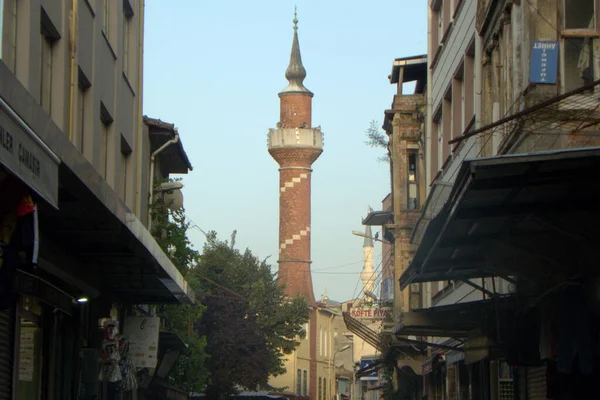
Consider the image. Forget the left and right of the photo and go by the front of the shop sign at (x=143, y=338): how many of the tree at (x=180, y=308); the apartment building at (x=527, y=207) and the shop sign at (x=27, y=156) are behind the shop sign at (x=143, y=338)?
1

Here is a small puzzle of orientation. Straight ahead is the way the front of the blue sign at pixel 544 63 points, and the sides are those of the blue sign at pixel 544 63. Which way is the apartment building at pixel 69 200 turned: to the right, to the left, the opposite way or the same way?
to the left

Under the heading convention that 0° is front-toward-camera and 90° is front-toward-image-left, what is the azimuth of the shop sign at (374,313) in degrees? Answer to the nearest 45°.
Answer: approximately 0°

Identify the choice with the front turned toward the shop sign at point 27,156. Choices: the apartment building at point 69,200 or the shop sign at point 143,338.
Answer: the shop sign at point 143,338

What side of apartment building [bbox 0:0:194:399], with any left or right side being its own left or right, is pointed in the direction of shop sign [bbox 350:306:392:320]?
left

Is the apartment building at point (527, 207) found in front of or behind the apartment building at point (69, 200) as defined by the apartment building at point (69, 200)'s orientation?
in front

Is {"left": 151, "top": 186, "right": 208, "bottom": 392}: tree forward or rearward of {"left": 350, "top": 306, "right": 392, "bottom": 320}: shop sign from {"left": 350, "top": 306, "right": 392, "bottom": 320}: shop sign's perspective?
forward

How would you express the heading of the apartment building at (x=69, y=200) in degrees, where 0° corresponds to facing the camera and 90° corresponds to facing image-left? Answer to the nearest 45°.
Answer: approximately 270°
